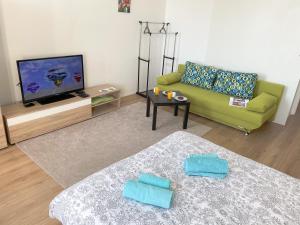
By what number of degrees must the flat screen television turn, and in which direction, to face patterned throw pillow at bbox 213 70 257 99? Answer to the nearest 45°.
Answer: approximately 45° to its left

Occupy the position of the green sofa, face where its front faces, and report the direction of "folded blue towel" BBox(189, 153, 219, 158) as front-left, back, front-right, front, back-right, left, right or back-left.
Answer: front-left

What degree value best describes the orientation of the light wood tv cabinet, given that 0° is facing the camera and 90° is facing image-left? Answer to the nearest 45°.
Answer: approximately 315°

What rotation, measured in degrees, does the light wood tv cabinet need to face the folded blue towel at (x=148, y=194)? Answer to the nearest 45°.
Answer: approximately 45° to its right

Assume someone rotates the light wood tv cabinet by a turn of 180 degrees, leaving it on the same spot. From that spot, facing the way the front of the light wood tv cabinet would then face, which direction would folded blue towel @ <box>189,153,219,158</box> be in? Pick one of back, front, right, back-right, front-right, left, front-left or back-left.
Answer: back

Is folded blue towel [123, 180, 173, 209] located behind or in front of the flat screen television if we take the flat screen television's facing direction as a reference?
in front

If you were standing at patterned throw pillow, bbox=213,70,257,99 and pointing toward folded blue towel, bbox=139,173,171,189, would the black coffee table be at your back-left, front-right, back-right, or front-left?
front-right

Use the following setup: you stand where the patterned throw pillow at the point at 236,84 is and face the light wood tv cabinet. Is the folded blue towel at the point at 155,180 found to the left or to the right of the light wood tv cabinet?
left

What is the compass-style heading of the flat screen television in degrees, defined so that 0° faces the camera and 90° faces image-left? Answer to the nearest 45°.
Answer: approximately 315°
